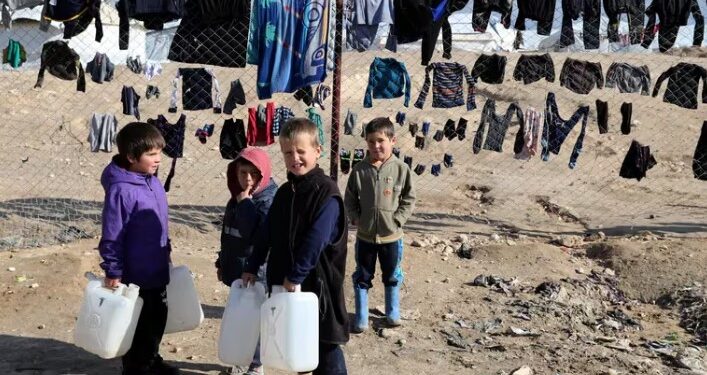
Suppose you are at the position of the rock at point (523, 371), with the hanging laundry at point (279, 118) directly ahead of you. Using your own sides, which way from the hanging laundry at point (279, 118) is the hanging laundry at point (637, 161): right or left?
right

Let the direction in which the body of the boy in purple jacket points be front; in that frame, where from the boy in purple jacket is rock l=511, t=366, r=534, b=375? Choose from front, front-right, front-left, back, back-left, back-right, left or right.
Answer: front-left

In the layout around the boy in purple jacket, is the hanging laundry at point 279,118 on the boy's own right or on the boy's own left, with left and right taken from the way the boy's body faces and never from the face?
on the boy's own left

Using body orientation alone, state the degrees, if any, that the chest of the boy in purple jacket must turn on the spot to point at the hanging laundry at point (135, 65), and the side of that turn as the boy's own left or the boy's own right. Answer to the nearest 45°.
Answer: approximately 135° to the boy's own left

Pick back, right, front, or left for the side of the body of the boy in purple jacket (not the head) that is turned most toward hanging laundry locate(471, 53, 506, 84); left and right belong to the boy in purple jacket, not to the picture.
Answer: left

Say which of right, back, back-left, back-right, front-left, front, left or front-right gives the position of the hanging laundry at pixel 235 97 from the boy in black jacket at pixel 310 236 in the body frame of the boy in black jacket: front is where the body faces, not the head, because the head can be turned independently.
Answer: back-right

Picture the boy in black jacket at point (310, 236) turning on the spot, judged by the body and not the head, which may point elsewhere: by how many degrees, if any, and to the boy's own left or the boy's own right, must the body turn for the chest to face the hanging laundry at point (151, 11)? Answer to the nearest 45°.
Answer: approximately 135° to the boy's own right

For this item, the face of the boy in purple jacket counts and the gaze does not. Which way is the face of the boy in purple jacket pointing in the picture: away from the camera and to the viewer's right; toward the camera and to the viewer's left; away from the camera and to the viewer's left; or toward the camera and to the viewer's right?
toward the camera and to the viewer's right

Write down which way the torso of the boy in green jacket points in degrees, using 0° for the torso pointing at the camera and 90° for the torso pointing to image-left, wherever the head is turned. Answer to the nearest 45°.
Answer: approximately 0°

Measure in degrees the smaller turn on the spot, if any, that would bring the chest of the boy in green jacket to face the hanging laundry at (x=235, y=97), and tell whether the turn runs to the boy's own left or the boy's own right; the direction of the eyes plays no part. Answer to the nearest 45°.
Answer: approximately 135° to the boy's own right
